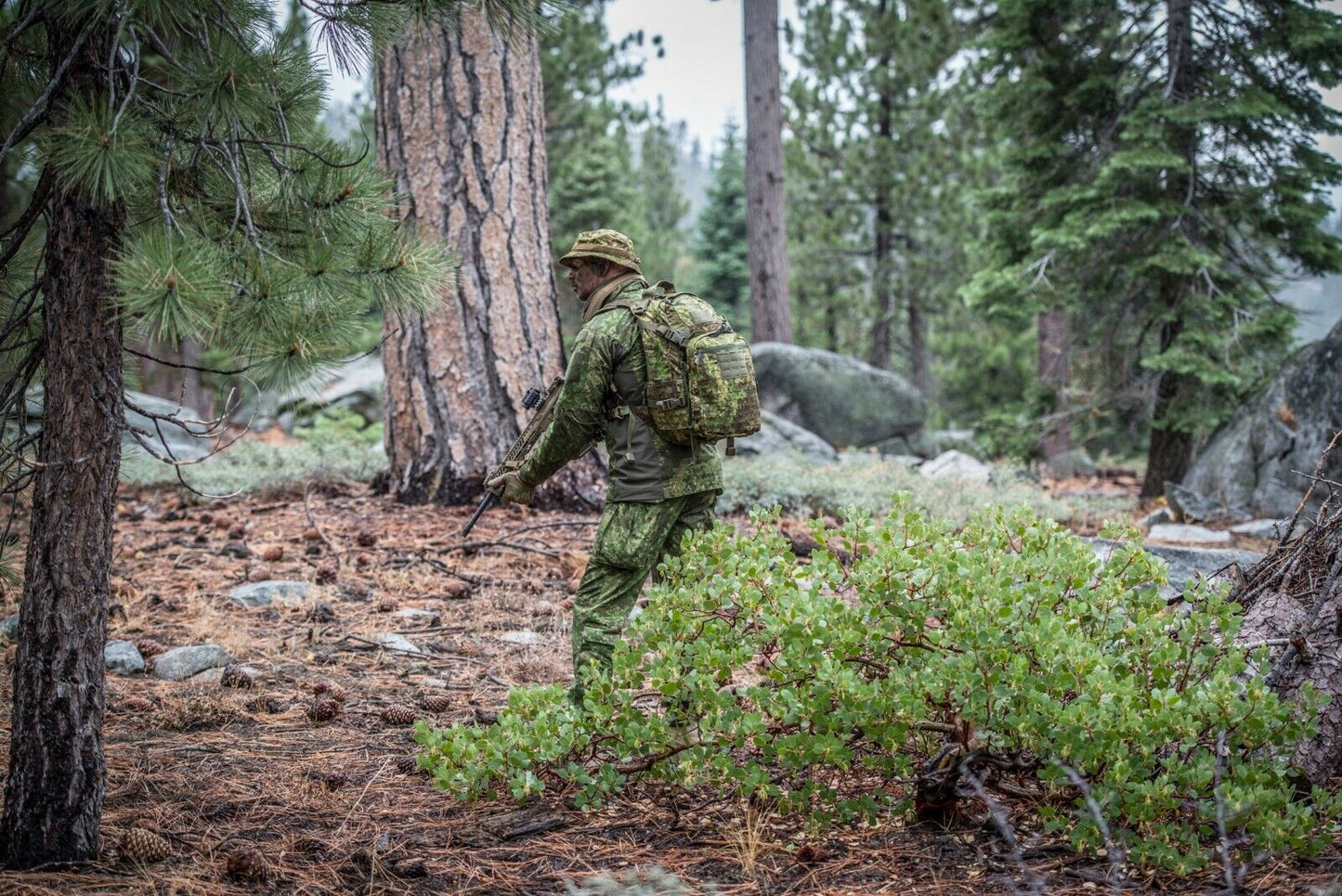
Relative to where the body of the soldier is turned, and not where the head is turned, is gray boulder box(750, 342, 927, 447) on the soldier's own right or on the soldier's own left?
on the soldier's own right

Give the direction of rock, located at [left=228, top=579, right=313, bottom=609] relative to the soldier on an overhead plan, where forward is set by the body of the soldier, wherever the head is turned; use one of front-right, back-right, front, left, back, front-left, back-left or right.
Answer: front-right

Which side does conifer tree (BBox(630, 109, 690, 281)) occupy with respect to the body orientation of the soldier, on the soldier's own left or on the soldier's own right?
on the soldier's own right

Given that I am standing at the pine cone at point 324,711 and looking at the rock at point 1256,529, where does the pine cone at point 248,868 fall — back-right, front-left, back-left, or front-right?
back-right

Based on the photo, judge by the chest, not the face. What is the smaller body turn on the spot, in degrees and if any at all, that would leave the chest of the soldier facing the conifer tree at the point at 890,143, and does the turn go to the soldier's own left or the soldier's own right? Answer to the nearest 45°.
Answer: approximately 90° to the soldier's own right

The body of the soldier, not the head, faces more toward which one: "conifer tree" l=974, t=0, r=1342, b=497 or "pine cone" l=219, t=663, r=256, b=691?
the pine cone

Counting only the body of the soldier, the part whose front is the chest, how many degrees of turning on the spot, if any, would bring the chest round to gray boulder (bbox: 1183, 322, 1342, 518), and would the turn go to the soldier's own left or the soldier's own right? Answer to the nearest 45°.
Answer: approximately 135° to the soldier's own right

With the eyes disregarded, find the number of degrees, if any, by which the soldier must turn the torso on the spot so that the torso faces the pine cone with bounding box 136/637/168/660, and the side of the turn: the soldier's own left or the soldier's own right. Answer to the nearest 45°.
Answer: approximately 45° to the soldier's own right

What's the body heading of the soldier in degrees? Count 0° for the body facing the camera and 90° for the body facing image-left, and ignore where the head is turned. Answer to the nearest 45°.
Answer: approximately 90°

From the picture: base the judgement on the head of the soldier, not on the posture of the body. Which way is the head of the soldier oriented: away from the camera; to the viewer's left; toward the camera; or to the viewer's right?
to the viewer's left

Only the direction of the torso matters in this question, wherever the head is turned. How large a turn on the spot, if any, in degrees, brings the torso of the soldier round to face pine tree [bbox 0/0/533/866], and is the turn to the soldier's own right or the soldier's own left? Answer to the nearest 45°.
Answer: approximately 45° to the soldier's own left

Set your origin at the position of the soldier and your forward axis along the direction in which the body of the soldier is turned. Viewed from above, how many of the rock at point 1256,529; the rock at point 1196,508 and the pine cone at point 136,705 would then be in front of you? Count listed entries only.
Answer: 1

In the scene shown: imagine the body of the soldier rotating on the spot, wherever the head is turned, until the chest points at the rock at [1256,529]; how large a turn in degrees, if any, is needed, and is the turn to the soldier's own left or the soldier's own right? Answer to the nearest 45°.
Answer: approximately 135° to the soldier's own right
